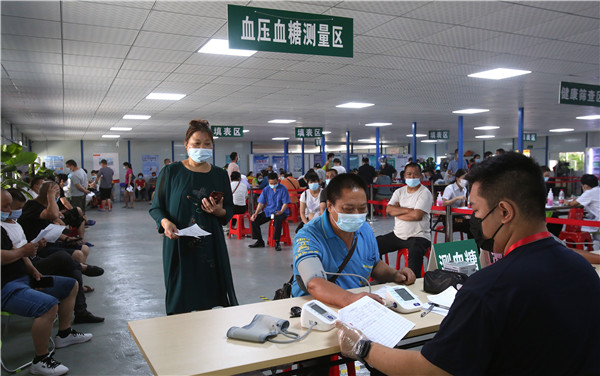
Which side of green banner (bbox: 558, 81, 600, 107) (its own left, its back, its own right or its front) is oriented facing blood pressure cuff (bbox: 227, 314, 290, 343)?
front

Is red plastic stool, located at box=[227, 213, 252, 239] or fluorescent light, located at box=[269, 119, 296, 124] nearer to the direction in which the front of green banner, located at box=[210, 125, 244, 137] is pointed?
the red plastic stool

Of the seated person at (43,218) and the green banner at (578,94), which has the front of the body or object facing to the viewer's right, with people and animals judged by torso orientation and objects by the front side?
the seated person

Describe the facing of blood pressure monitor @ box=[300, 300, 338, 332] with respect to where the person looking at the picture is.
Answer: facing the viewer and to the right of the viewer

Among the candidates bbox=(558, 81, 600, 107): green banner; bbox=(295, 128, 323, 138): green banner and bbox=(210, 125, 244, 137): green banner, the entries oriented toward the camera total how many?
3

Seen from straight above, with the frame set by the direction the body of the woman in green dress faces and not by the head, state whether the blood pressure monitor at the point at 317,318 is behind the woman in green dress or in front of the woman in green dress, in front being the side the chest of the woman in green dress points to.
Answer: in front

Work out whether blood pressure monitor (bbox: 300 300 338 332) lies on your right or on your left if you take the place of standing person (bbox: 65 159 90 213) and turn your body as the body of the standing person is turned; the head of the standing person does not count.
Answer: on your left

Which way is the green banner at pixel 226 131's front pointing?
toward the camera

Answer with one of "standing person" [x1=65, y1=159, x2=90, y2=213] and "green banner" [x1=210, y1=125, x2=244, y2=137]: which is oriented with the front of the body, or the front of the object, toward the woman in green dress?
the green banner

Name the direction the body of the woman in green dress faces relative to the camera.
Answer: toward the camera
